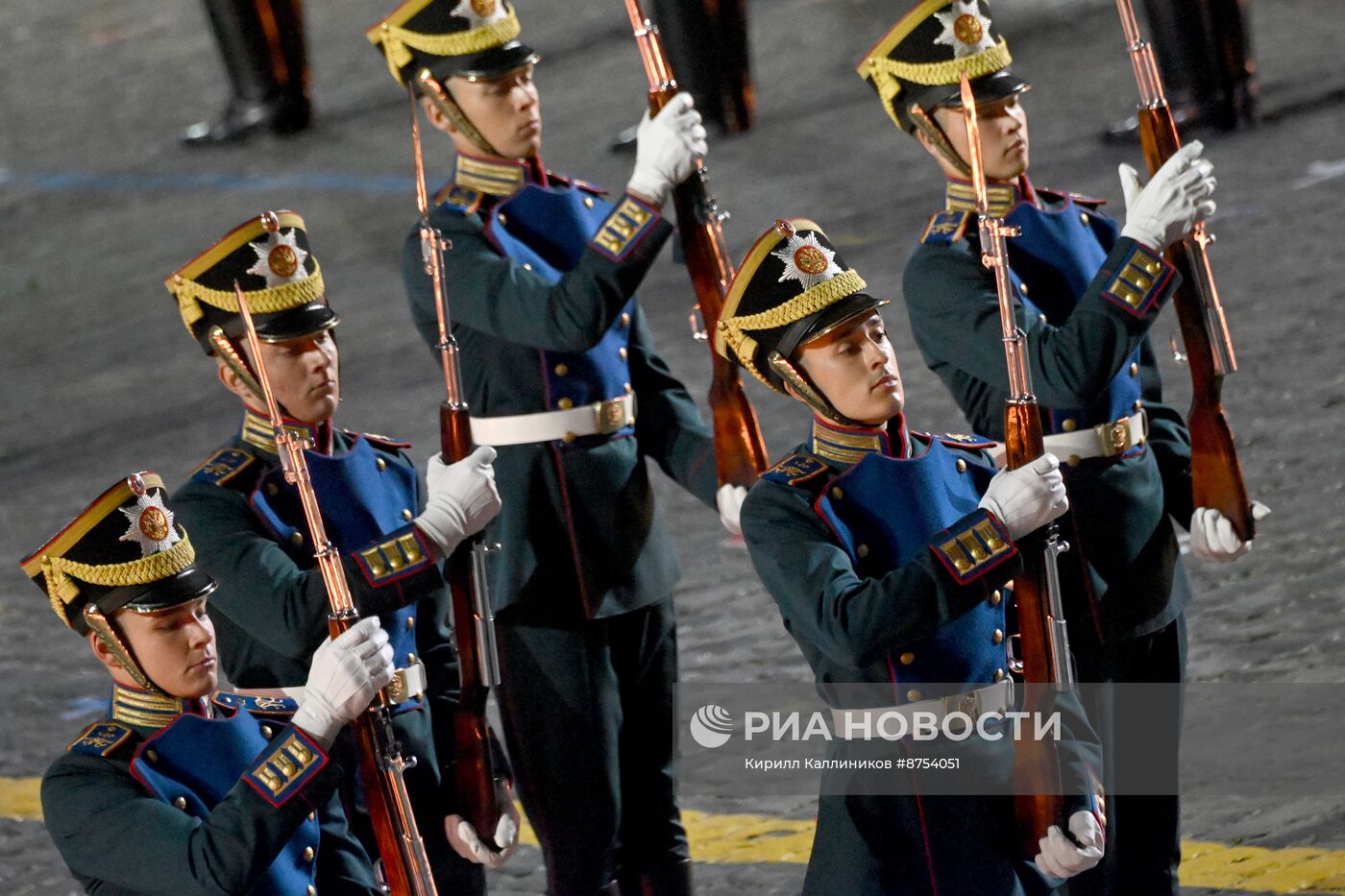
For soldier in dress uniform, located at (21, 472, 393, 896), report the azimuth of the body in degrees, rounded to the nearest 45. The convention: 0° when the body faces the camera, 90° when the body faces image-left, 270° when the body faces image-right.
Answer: approximately 315°

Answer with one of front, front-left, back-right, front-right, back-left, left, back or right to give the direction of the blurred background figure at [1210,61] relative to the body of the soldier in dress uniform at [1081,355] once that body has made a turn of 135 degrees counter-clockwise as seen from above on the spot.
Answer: front

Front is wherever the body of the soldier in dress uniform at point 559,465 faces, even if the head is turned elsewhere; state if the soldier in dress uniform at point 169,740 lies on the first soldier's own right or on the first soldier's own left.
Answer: on the first soldier's own right

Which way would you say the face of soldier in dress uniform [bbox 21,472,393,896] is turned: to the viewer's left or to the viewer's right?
to the viewer's right

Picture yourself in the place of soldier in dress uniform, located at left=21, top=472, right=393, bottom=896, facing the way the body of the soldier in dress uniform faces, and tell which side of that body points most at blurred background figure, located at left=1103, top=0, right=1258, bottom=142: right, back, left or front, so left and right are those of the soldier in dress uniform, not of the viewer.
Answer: left

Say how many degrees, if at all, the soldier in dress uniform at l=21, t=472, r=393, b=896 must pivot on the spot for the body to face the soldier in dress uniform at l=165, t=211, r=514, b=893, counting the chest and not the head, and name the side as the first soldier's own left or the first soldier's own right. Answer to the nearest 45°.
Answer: approximately 90° to the first soldier's own left

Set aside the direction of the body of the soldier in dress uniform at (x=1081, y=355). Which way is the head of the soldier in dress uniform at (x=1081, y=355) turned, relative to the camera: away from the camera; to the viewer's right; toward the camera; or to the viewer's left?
to the viewer's right

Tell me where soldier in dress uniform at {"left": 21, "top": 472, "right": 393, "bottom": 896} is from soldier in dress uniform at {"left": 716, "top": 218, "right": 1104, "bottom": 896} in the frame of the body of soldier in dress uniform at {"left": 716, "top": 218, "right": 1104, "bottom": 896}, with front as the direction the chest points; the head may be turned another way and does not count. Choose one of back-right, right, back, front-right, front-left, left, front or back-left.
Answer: back-right

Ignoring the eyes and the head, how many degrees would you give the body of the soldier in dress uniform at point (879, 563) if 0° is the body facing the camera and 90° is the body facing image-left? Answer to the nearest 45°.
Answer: approximately 315°
